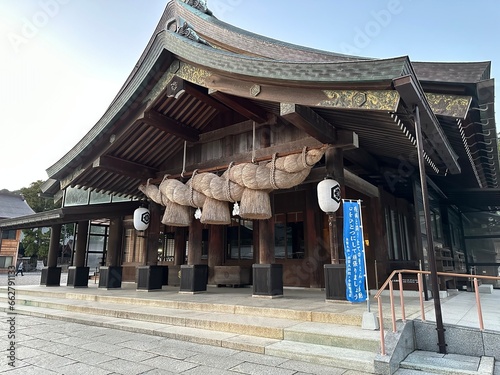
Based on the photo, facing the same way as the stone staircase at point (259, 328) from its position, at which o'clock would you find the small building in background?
The small building in background is roughly at 3 o'clock from the stone staircase.

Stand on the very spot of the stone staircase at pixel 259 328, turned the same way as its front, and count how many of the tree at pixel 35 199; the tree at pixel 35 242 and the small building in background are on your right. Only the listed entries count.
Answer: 3

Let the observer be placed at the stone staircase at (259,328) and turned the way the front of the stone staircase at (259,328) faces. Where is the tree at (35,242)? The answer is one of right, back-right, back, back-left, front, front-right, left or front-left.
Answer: right

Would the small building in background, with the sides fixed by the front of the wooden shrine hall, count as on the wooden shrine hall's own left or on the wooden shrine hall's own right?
on the wooden shrine hall's own right

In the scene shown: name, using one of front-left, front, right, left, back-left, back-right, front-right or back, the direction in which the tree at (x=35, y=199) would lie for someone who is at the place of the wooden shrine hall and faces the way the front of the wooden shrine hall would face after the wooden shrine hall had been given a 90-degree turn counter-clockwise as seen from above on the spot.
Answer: back

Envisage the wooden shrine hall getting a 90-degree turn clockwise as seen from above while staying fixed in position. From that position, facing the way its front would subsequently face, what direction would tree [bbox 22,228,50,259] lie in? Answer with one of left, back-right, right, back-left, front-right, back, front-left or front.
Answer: front

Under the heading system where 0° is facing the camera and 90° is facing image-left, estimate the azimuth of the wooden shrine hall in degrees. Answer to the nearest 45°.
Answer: approximately 45°

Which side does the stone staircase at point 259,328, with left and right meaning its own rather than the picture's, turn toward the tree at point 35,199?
right

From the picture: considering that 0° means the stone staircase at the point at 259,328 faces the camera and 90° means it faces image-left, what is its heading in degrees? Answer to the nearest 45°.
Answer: approximately 45°
